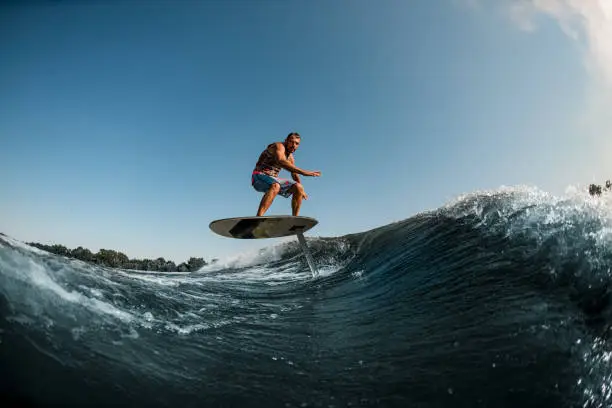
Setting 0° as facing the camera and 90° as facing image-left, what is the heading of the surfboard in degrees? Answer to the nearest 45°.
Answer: approximately 90°

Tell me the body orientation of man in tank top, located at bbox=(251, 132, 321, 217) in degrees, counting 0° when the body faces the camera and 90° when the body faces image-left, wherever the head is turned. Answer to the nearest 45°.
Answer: approximately 315°
